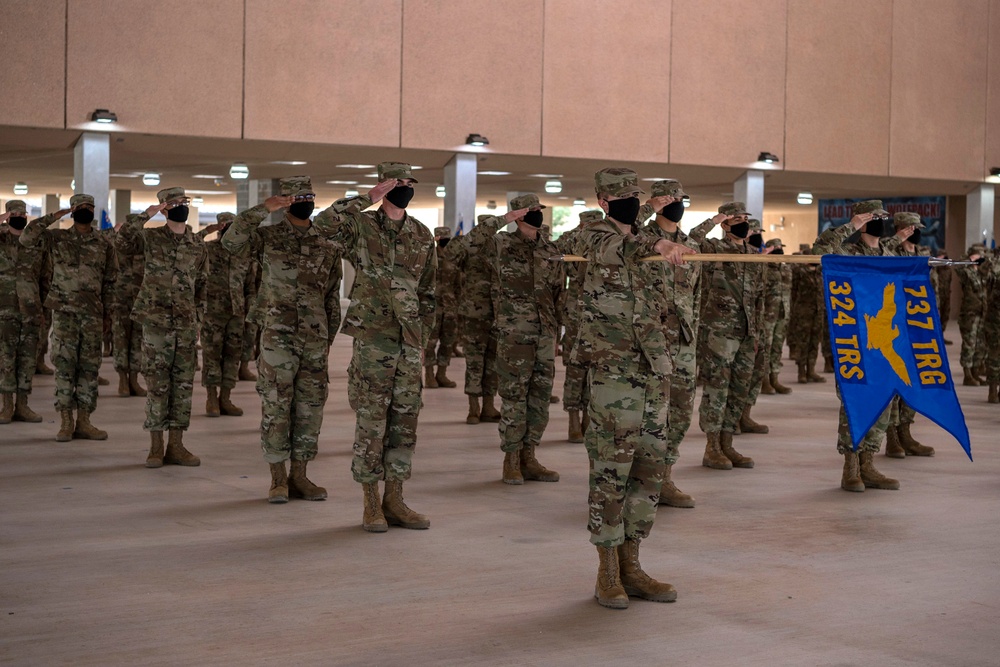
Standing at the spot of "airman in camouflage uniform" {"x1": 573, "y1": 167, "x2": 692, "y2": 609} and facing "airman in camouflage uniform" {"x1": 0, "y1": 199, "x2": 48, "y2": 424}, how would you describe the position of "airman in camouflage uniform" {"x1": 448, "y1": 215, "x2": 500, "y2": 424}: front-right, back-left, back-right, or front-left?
front-right

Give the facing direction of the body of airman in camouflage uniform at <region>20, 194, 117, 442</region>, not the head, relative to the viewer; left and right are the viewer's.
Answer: facing the viewer

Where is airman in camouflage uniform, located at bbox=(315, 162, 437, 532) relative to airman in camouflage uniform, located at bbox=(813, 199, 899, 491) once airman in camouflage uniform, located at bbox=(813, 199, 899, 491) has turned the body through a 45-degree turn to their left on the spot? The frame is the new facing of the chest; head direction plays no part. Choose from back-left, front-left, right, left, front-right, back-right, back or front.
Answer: back-right

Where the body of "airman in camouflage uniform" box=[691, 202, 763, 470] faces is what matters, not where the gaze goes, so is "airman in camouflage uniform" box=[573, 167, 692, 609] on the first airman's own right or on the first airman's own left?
on the first airman's own right

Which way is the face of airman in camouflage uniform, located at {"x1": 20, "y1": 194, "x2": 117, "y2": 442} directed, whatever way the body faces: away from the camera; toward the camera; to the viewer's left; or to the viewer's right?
toward the camera

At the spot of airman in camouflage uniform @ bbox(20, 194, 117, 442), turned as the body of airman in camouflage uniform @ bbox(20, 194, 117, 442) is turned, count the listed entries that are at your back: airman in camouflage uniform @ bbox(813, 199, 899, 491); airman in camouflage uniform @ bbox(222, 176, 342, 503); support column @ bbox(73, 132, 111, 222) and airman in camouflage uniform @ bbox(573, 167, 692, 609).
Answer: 1

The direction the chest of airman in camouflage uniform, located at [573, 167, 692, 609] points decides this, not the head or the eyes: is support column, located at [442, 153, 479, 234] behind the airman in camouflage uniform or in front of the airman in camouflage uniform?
behind

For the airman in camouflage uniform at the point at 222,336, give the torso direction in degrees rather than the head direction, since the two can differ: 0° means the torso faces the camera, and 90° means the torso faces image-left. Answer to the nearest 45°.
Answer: approximately 315°

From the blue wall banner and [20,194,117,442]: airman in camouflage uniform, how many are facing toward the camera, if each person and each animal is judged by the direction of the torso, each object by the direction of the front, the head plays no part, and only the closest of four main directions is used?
2

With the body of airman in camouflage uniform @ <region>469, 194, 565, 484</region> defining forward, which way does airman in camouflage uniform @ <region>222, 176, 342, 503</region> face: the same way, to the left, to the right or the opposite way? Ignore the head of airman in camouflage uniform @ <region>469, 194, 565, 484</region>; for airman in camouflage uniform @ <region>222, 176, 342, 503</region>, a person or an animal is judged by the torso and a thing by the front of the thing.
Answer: the same way

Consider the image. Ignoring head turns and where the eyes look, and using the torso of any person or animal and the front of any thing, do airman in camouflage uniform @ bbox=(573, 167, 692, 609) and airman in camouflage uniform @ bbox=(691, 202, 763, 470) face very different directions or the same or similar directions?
same or similar directions

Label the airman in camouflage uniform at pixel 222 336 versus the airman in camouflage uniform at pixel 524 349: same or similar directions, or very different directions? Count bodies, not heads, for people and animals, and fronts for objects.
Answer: same or similar directions

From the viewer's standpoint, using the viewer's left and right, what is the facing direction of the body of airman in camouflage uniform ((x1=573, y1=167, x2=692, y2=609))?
facing the viewer and to the right of the viewer

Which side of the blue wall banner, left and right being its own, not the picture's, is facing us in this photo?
front

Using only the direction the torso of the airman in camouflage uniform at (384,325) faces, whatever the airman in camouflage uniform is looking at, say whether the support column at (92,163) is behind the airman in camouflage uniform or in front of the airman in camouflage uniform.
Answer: behind

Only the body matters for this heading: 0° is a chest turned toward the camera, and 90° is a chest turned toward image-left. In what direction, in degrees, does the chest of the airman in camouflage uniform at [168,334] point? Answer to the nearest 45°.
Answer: approximately 315°

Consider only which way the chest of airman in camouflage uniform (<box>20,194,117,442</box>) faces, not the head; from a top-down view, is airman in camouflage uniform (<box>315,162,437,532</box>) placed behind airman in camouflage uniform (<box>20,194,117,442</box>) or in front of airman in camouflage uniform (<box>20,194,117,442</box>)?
in front
